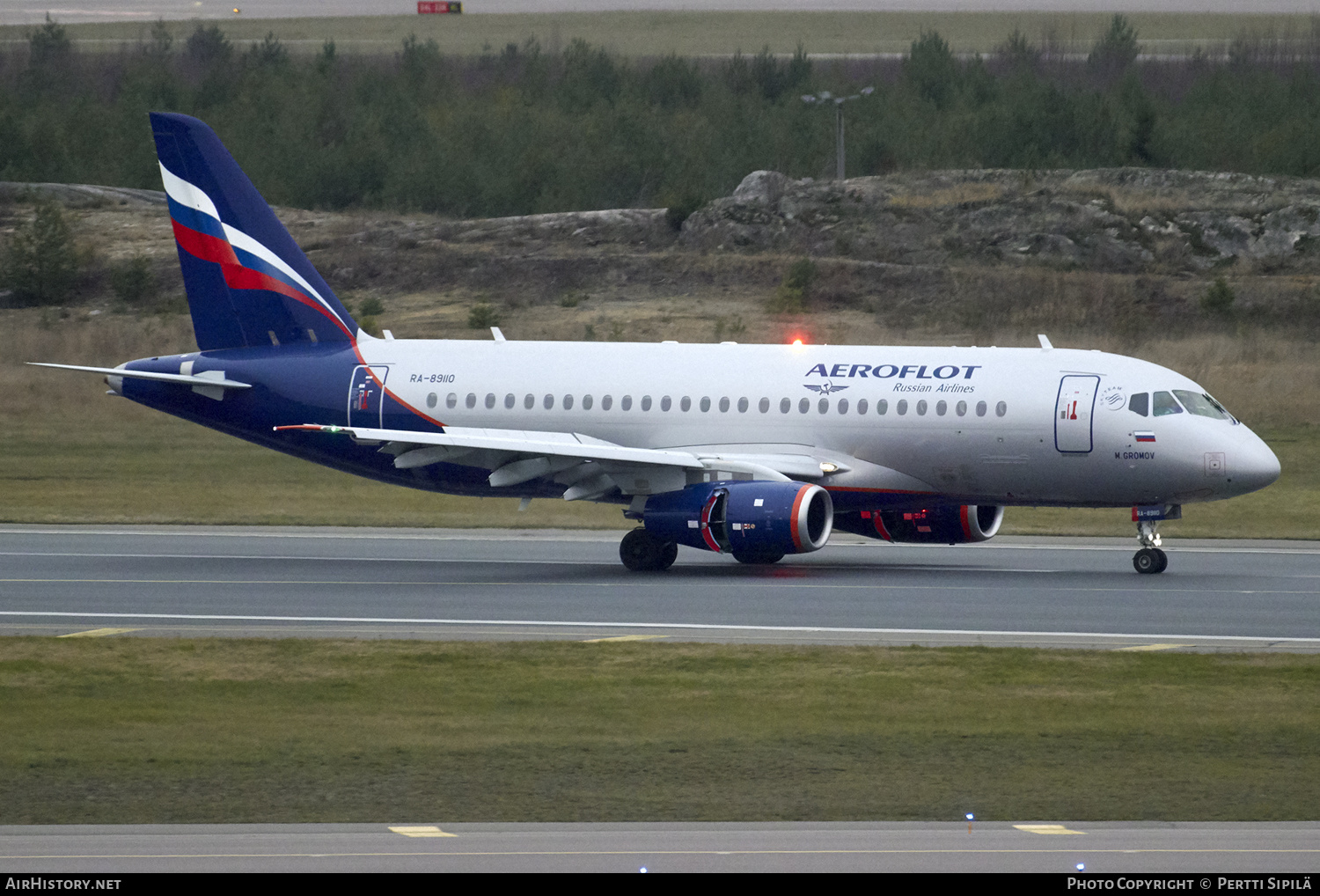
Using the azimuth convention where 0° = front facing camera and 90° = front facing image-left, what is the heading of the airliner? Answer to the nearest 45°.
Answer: approximately 315°
